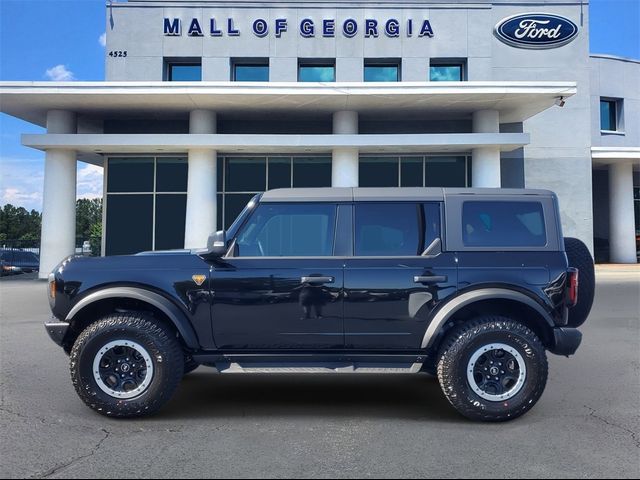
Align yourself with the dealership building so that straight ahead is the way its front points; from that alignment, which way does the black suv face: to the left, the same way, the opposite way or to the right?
to the right

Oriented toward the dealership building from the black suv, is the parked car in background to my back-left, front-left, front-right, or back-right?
front-left

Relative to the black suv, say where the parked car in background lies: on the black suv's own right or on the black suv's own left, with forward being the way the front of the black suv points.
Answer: on the black suv's own right

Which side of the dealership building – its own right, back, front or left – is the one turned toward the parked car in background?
right

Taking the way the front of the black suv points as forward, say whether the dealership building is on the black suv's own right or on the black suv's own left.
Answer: on the black suv's own right

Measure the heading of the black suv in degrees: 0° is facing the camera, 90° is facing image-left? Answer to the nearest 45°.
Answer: approximately 90°

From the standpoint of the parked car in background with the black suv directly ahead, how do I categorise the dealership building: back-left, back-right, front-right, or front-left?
front-left

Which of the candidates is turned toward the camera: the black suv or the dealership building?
the dealership building

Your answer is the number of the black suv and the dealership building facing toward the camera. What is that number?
1

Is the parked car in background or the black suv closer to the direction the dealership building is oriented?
the black suv

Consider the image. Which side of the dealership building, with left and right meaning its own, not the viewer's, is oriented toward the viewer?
front

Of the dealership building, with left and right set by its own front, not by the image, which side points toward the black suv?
front
